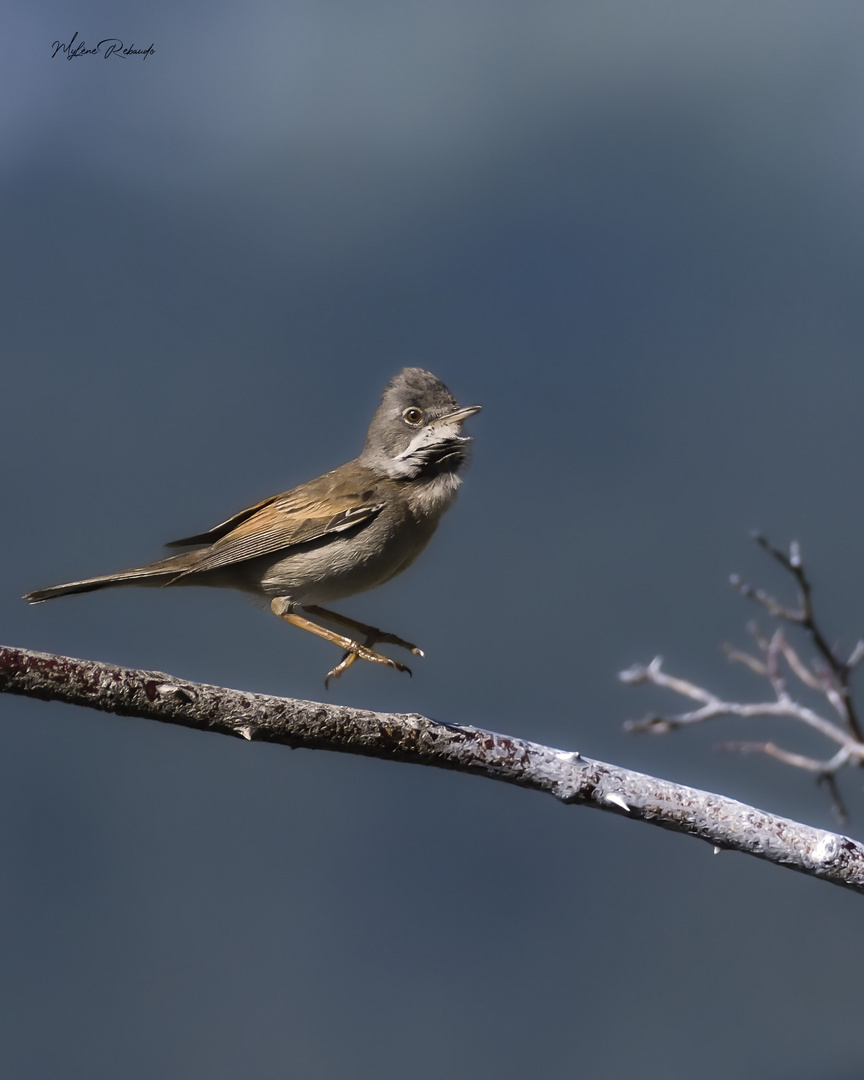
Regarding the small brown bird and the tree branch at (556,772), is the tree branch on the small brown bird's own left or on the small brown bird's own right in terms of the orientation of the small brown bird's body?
on the small brown bird's own right

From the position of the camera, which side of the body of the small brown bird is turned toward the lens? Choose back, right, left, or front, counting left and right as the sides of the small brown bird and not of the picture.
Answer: right
